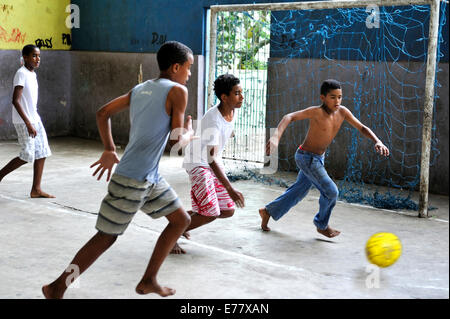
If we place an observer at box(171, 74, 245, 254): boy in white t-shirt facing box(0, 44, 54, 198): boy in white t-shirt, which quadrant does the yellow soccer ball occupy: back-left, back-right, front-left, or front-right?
back-right

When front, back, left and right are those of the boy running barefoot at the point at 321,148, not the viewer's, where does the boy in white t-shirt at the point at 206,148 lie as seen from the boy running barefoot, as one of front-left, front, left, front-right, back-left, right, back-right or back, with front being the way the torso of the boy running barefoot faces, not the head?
right

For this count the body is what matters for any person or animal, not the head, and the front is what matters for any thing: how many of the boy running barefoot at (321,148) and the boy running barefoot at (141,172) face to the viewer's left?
0

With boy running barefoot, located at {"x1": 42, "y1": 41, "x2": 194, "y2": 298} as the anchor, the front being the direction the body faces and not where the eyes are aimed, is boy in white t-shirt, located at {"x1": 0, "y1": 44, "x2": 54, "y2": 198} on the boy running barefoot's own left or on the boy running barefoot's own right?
on the boy running barefoot's own left

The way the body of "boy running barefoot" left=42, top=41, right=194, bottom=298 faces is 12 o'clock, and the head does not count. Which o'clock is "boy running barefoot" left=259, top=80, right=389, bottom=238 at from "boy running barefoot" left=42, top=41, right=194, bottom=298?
"boy running barefoot" left=259, top=80, right=389, bottom=238 is roughly at 12 o'clock from "boy running barefoot" left=42, top=41, right=194, bottom=298.

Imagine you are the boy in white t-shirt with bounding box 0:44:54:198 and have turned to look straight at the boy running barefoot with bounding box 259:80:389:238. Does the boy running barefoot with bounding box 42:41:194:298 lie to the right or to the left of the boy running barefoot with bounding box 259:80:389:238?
right

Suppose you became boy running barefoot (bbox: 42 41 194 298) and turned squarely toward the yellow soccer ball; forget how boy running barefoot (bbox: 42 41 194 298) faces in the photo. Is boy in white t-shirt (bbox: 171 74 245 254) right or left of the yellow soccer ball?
left

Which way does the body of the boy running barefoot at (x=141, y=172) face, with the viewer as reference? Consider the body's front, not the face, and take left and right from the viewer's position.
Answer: facing away from the viewer and to the right of the viewer

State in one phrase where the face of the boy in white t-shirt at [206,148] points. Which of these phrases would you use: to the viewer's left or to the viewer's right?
to the viewer's right
